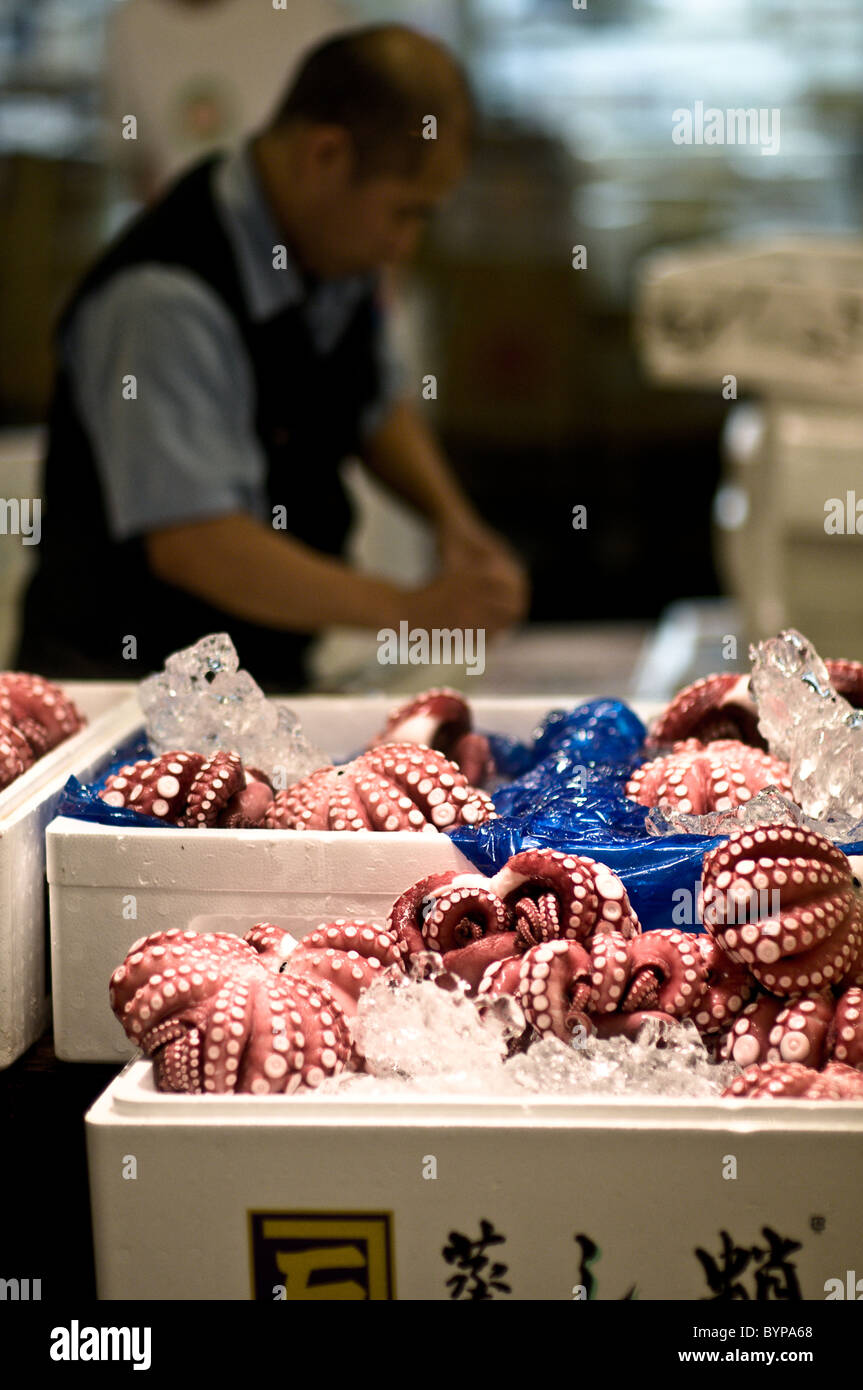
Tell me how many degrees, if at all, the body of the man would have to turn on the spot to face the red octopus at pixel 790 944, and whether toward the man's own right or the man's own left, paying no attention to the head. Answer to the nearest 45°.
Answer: approximately 45° to the man's own right

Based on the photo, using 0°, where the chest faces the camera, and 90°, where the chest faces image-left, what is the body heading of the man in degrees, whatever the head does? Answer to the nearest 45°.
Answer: approximately 315°

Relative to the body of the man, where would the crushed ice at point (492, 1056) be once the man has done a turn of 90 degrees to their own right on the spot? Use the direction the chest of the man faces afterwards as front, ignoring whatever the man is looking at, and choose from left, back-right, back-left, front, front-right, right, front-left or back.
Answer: front-left

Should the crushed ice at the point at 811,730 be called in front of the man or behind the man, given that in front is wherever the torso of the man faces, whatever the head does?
in front

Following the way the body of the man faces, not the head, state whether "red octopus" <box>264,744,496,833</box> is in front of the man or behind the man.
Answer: in front

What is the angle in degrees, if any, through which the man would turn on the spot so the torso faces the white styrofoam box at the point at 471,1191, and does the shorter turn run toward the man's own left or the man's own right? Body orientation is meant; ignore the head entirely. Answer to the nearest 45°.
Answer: approximately 45° to the man's own right

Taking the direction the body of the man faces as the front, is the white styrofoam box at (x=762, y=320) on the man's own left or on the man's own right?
on the man's own left

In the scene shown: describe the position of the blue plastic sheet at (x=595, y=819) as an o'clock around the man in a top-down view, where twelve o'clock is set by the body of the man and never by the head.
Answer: The blue plastic sheet is roughly at 1 o'clock from the man.

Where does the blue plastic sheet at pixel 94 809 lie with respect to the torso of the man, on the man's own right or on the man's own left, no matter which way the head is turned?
on the man's own right

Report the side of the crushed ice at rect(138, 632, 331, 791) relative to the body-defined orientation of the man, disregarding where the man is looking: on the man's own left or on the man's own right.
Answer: on the man's own right

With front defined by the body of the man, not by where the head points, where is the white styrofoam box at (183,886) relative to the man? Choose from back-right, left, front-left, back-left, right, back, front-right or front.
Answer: front-right

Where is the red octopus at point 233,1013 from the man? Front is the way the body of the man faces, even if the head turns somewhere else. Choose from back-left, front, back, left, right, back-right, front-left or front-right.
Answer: front-right

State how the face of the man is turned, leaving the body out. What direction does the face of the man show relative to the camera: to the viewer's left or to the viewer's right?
to the viewer's right

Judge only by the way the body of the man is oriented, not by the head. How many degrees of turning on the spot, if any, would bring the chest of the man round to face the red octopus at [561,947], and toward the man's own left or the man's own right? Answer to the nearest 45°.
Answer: approximately 45° to the man's own right
